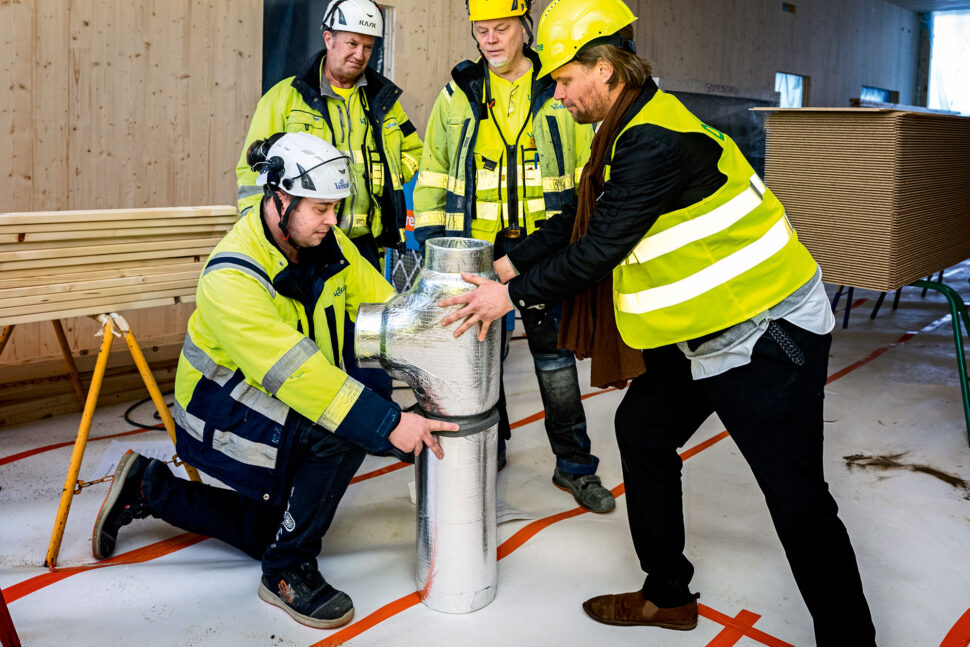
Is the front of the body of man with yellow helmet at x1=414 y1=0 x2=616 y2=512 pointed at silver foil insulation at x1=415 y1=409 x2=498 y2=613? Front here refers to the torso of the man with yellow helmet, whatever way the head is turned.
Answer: yes

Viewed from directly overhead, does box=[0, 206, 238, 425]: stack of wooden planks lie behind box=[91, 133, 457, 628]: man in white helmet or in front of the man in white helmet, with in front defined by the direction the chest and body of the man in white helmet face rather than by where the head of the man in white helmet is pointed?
behind

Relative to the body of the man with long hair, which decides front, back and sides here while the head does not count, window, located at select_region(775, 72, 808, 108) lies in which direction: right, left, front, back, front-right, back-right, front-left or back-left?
right

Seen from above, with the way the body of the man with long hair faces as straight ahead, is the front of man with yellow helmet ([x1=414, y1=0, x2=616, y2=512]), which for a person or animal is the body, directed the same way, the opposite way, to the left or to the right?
to the left

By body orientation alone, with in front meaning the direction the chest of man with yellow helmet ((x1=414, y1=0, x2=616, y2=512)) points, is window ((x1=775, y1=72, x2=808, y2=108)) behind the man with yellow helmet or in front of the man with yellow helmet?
behind

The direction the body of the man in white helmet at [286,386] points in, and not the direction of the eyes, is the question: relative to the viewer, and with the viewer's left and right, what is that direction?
facing the viewer and to the right of the viewer

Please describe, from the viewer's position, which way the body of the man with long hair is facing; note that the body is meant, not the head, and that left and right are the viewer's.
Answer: facing to the left of the viewer

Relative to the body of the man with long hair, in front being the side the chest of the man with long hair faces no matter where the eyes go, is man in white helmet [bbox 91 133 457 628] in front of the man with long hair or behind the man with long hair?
in front

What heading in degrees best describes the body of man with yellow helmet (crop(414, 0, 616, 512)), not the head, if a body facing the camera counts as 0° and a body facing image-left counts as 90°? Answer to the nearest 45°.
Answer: approximately 0°

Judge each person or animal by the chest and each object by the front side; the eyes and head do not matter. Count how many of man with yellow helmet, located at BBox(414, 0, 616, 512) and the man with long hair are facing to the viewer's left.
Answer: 1

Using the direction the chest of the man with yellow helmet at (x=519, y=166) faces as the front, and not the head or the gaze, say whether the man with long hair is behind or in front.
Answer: in front
